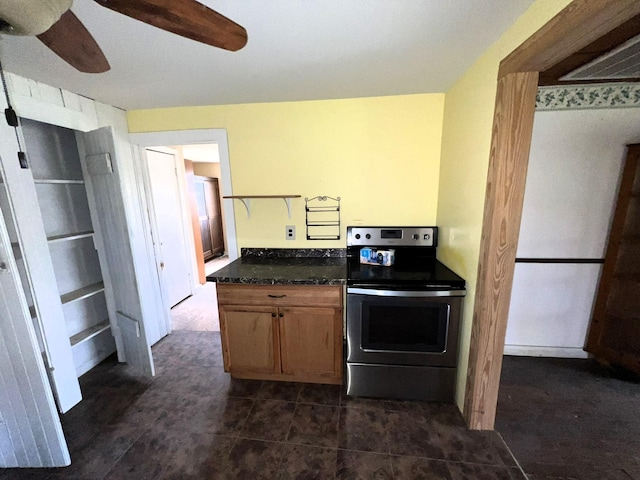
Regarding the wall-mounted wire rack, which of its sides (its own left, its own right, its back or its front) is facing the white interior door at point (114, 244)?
right

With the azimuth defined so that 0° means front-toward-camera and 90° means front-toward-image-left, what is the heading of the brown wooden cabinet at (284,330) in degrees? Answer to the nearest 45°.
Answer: approximately 0°

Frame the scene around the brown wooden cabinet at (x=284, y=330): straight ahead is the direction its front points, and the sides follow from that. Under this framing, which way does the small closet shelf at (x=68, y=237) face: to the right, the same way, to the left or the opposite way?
to the left

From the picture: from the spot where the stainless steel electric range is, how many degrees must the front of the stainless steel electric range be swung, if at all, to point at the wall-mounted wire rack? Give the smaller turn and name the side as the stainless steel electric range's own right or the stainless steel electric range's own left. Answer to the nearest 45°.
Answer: approximately 135° to the stainless steel electric range's own right

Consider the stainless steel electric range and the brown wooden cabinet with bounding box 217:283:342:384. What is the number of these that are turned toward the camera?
2

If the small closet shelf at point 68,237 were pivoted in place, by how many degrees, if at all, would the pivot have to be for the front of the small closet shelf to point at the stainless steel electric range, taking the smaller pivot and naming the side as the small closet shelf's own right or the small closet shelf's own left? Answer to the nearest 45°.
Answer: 0° — it already faces it

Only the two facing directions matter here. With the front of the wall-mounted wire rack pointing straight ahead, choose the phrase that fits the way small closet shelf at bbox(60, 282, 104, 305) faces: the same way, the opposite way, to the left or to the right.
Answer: to the left

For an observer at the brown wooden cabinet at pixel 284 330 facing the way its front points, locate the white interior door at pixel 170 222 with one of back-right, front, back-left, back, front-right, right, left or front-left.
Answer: back-right
